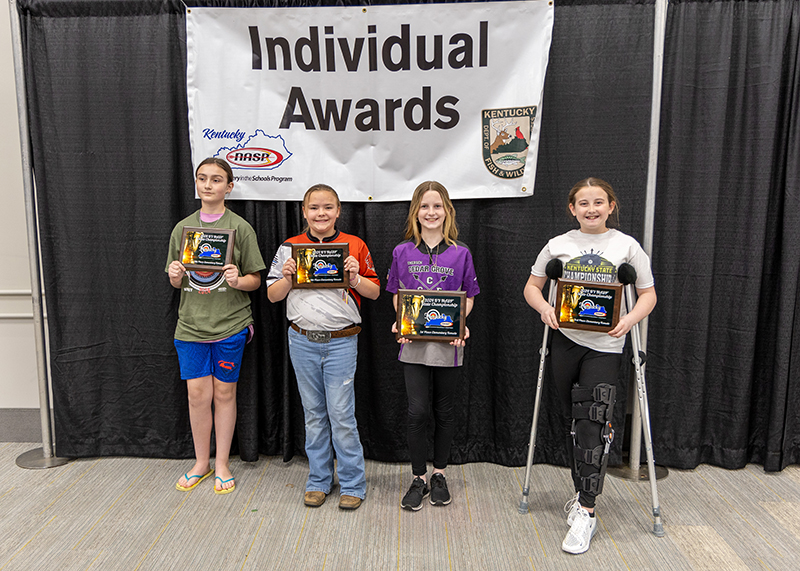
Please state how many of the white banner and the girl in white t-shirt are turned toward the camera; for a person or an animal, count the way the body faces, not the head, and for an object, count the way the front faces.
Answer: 2

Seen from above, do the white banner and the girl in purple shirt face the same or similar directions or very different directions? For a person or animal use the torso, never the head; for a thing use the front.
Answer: same or similar directions

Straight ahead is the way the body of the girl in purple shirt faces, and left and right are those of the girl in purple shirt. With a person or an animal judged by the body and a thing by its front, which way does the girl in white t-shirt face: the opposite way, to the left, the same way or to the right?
the same way

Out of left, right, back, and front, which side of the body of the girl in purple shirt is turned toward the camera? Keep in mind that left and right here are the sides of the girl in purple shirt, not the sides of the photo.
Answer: front

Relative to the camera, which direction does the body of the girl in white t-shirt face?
toward the camera

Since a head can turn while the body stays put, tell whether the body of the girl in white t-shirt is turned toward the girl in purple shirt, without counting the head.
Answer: no

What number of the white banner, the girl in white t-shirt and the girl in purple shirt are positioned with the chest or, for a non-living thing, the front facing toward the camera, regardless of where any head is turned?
3

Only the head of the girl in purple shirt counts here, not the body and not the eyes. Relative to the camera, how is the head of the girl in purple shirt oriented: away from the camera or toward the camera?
toward the camera

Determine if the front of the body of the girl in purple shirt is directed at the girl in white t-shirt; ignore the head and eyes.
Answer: no

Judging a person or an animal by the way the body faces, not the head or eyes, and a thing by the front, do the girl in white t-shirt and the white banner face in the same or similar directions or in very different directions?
same or similar directions

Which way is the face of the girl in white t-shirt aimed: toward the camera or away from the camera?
toward the camera
